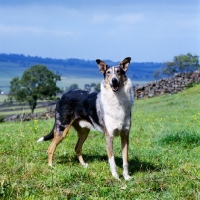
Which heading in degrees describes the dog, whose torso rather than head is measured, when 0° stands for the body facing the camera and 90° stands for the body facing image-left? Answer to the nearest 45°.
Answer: approximately 315°

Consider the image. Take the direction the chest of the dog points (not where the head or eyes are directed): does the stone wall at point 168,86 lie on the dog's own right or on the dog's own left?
on the dog's own left
